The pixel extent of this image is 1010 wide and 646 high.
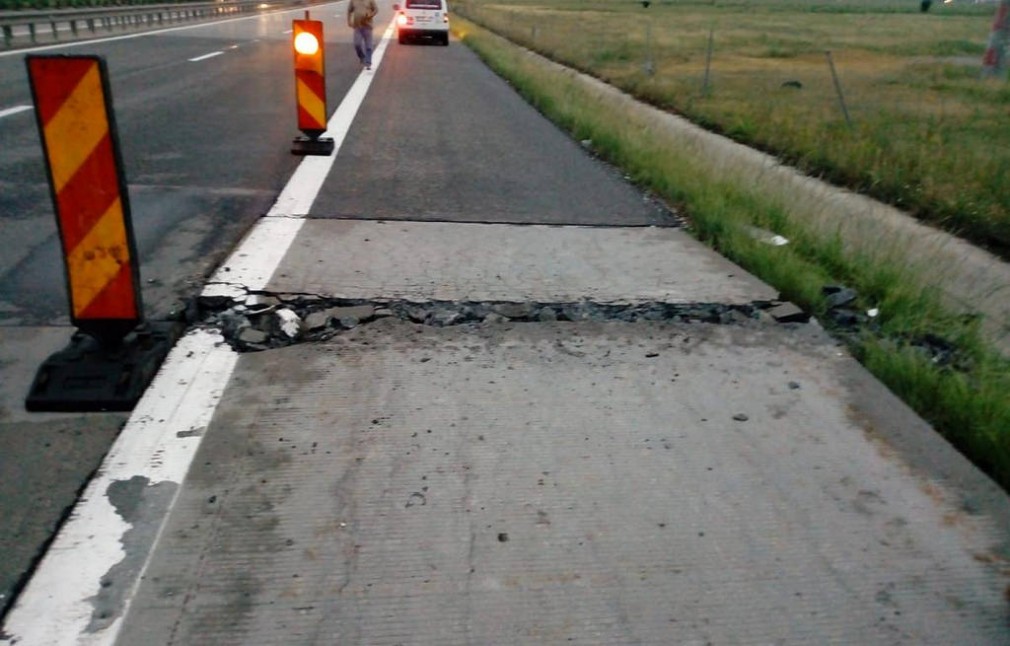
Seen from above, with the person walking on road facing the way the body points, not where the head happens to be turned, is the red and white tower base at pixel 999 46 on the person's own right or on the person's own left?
on the person's own left

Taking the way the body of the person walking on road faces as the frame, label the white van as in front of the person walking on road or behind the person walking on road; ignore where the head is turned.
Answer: behind

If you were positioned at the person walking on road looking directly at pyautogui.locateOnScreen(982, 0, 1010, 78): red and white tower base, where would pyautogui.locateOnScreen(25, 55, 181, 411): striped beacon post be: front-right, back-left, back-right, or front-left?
back-right

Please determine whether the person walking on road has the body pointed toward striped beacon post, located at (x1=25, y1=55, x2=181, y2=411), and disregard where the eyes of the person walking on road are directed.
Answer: yes

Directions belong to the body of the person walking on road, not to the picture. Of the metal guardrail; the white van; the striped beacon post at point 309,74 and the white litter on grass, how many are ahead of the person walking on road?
2

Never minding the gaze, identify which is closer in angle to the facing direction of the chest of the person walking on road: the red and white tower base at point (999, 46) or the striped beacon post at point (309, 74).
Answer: the striped beacon post

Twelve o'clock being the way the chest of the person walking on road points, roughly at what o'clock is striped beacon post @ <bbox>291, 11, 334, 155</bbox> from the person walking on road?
The striped beacon post is roughly at 12 o'clock from the person walking on road.

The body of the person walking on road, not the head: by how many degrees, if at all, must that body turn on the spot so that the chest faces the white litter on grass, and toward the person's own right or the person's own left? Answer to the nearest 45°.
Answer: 0° — they already face it

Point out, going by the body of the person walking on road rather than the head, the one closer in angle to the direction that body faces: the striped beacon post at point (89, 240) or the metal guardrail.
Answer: the striped beacon post

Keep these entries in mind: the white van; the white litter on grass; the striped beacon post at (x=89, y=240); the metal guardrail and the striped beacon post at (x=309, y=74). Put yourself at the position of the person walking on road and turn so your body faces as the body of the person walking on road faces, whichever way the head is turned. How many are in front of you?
3

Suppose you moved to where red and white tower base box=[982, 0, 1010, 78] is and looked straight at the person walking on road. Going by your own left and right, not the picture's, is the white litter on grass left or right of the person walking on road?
left

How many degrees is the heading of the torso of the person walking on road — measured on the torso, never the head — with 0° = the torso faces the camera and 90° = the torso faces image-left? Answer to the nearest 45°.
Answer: approximately 0°

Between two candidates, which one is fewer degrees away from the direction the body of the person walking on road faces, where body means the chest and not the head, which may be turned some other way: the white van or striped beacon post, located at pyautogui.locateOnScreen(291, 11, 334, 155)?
the striped beacon post
